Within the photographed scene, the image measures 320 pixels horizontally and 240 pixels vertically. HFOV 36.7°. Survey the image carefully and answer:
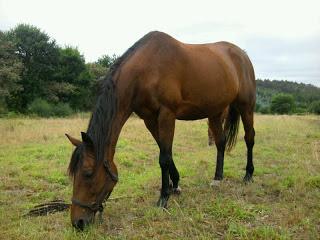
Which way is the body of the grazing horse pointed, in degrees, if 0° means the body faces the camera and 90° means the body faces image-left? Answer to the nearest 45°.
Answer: approximately 45°

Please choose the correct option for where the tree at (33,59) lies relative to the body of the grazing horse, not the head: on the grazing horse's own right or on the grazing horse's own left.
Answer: on the grazing horse's own right

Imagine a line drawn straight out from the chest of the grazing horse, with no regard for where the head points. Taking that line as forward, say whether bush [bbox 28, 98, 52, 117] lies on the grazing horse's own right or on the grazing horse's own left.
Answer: on the grazing horse's own right

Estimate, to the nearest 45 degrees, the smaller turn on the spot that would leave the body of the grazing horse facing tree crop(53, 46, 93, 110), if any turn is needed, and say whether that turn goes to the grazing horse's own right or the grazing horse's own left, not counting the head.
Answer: approximately 135° to the grazing horse's own right

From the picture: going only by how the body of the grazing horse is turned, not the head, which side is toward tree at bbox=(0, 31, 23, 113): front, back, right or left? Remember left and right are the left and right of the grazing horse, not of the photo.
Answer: right

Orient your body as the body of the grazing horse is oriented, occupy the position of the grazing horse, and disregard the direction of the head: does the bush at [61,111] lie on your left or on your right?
on your right
